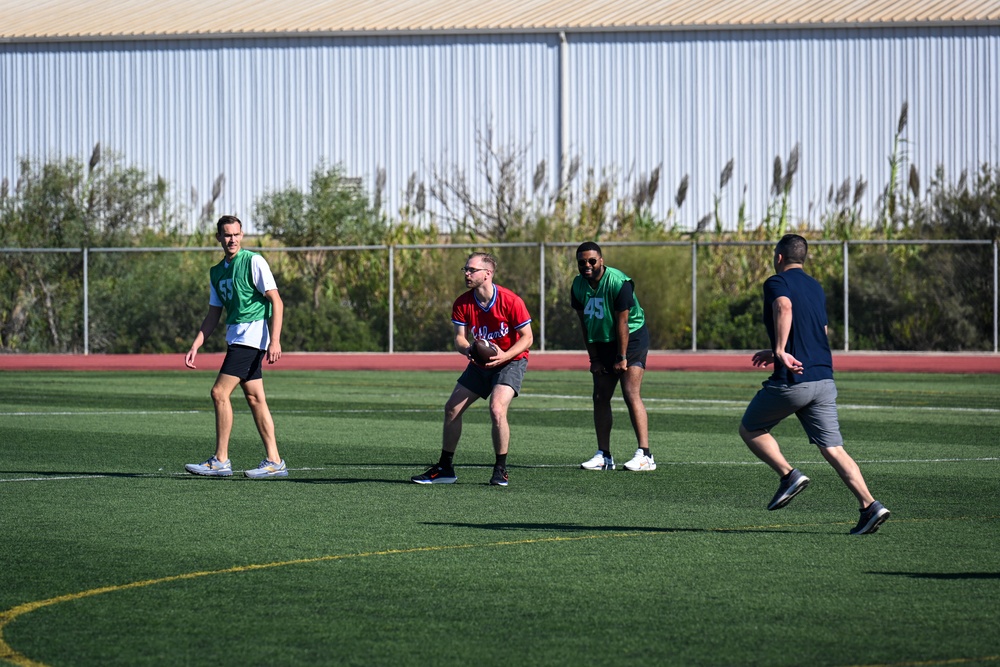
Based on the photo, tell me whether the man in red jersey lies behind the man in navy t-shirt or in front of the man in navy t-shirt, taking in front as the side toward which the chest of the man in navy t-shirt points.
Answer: in front

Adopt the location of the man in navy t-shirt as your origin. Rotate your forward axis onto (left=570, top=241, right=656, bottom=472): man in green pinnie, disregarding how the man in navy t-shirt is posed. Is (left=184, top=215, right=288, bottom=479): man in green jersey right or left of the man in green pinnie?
left

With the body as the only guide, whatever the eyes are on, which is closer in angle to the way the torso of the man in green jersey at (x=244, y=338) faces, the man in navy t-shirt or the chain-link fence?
the man in navy t-shirt

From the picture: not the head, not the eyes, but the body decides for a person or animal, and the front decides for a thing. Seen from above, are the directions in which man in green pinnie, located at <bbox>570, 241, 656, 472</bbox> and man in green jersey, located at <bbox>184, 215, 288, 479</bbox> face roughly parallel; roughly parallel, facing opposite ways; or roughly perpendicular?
roughly parallel

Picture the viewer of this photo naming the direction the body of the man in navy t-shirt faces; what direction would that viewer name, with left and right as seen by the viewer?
facing away from the viewer and to the left of the viewer

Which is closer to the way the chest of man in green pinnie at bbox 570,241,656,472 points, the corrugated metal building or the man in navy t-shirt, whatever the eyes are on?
the man in navy t-shirt

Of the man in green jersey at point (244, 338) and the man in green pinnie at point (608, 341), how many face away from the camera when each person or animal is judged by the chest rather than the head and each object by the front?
0

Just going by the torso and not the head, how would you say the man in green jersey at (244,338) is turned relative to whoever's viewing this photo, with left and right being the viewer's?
facing the viewer and to the left of the viewer

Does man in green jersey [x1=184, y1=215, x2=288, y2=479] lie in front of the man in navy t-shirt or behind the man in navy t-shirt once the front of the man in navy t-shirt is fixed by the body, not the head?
in front

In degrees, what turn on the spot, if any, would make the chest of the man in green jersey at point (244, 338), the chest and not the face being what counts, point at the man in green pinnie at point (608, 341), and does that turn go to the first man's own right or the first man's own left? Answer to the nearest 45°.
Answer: approximately 135° to the first man's own left

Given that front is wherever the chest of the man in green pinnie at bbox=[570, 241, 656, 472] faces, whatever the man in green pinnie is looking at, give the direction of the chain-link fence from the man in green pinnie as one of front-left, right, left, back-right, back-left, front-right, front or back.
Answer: back-right

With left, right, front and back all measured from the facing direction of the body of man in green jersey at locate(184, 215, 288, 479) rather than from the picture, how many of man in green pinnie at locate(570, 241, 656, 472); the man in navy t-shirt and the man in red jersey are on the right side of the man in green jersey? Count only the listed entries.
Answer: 0

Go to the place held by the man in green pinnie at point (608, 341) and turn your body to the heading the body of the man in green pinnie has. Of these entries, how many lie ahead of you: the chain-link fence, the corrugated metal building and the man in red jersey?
1

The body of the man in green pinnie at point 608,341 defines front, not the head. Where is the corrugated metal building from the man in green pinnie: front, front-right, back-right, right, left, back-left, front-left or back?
back-right
